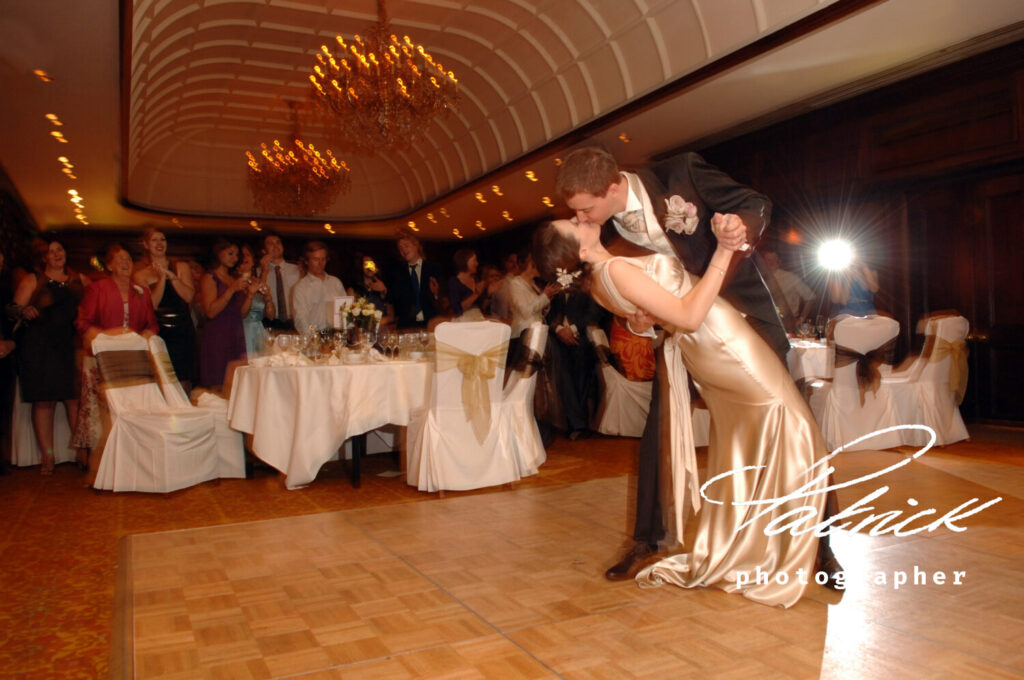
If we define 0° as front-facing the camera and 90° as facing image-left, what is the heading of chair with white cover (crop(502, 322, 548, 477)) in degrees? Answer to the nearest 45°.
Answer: approximately 90°

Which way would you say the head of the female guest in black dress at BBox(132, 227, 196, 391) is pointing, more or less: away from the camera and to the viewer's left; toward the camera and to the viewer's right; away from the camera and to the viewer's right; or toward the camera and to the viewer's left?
toward the camera and to the viewer's right

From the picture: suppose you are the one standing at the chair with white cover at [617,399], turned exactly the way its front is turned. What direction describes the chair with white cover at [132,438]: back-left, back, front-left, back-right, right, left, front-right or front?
back-right

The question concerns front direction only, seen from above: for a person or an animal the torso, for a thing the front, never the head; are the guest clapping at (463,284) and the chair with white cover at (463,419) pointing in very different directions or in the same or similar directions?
very different directions

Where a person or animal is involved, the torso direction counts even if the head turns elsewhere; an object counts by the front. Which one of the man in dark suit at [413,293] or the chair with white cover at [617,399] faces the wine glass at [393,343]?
the man in dark suit

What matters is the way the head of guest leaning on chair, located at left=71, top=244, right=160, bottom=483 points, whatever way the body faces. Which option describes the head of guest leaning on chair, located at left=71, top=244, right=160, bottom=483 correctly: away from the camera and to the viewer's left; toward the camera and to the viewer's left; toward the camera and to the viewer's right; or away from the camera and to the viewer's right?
toward the camera and to the viewer's right

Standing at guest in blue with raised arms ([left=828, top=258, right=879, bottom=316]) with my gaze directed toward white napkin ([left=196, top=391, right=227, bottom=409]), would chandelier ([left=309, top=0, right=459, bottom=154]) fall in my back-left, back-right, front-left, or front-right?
front-right

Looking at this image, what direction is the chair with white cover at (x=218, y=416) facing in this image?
to the viewer's right

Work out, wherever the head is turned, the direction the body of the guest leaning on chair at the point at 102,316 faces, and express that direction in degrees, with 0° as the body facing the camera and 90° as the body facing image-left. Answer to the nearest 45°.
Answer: approximately 315°

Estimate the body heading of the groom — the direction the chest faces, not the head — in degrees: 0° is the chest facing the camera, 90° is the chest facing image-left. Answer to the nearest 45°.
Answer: approximately 45°

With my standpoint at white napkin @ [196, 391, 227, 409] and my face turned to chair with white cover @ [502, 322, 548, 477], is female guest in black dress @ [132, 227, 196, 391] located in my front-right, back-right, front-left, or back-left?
back-left

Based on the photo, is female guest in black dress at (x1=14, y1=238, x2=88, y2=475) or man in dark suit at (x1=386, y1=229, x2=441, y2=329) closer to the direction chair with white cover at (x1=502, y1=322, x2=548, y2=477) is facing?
the female guest in black dress

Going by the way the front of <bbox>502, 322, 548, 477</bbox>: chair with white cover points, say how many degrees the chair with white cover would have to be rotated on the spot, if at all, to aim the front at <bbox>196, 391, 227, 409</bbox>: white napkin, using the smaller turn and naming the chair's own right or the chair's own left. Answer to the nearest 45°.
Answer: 0° — it already faces it

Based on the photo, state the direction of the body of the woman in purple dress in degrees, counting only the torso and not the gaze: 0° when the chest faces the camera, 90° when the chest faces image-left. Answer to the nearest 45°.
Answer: approximately 315°
